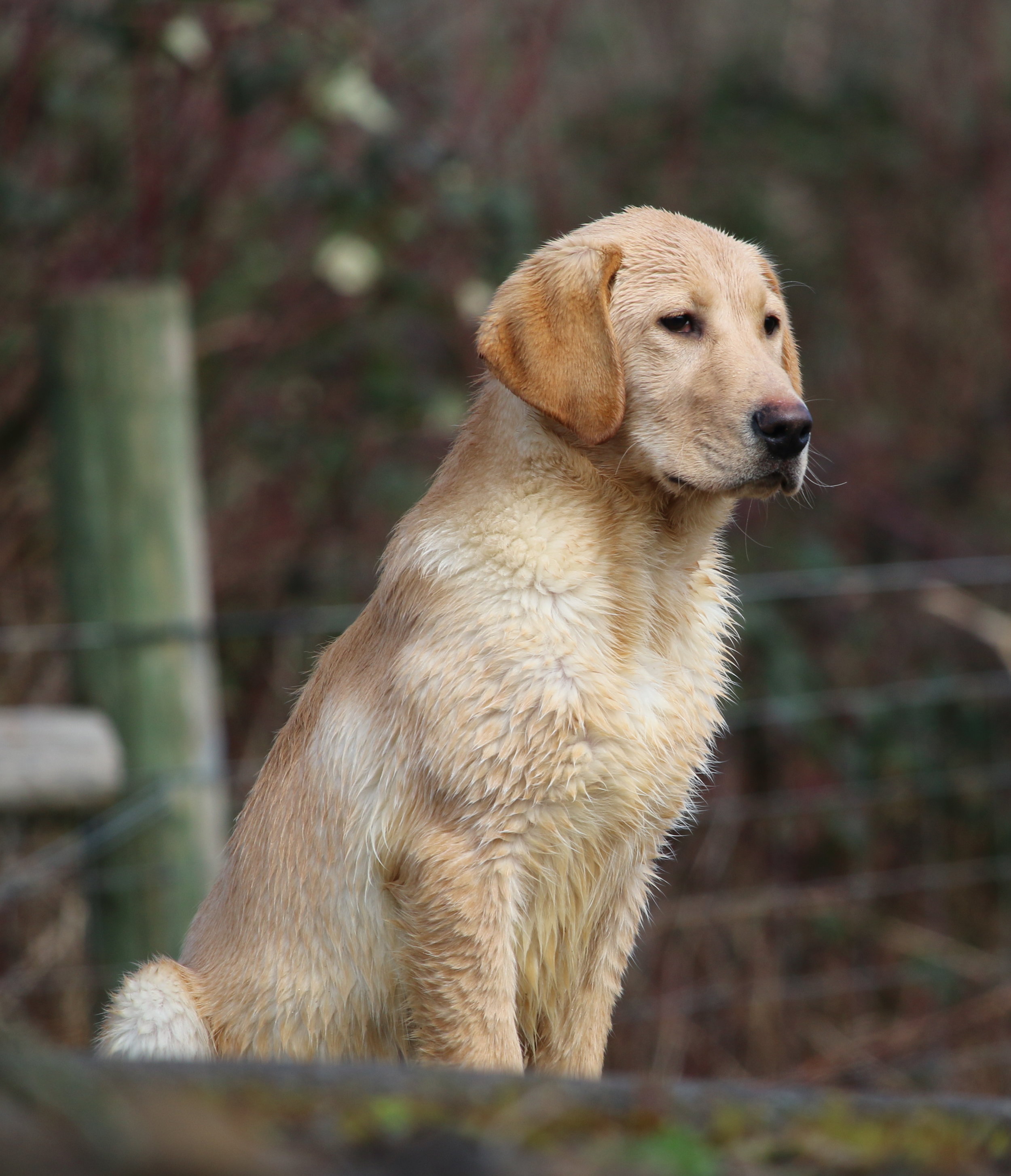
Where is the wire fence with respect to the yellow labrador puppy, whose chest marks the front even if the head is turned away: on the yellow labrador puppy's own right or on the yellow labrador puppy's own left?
on the yellow labrador puppy's own left

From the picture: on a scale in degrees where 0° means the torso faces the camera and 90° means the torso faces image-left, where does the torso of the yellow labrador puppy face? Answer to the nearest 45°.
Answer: approximately 315°
